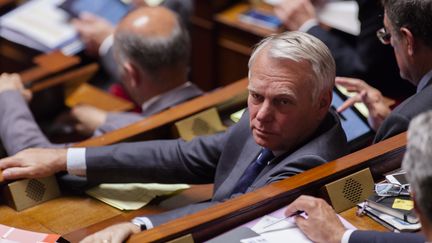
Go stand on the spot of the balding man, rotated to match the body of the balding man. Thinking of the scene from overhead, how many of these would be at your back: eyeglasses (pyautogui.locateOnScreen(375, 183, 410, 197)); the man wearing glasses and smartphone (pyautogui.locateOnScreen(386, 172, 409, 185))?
3

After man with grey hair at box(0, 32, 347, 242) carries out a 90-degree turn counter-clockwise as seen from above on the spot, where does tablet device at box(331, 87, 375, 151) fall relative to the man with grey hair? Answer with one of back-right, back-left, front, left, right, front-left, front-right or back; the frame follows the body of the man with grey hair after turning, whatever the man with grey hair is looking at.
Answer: left

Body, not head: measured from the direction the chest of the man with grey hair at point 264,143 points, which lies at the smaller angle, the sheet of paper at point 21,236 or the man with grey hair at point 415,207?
the sheet of paper

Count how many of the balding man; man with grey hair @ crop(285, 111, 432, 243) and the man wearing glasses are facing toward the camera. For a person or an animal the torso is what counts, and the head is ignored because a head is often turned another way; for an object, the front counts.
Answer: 0

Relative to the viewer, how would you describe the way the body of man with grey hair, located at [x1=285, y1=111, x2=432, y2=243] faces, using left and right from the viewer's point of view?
facing away from the viewer and to the left of the viewer

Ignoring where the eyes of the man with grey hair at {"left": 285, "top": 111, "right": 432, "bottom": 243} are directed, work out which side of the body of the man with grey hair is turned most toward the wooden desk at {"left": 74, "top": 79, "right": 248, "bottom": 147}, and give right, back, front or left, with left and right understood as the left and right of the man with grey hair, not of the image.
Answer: front

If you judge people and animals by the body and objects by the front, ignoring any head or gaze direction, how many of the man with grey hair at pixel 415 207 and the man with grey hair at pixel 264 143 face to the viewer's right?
0

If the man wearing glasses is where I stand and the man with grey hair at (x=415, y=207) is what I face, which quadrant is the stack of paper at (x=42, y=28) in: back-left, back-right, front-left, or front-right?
back-right

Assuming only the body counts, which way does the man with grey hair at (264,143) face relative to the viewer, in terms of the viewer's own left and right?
facing the viewer and to the left of the viewer

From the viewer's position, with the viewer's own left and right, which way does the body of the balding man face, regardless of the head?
facing away from the viewer and to the left of the viewer

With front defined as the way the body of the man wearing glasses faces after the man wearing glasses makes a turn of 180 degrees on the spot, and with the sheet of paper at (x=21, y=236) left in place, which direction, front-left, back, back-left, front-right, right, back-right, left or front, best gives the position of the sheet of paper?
right

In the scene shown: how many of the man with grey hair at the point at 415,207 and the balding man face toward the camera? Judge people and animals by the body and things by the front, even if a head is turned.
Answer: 0

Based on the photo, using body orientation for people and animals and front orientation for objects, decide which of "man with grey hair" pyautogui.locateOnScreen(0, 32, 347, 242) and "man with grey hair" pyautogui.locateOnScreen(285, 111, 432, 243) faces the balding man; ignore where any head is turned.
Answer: "man with grey hair" pyautogui.locateOnScreen(285, 111, 432, 243)
